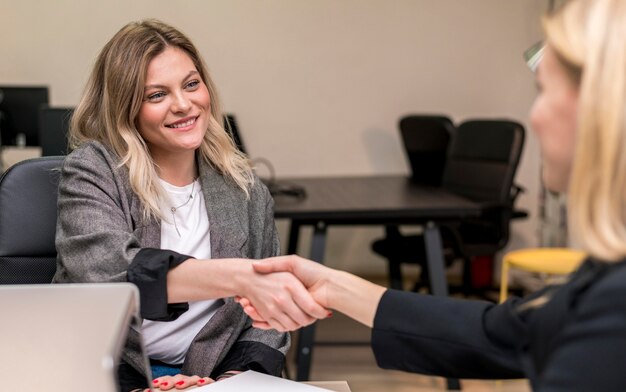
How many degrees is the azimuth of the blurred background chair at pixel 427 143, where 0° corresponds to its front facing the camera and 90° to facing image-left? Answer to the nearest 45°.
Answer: approximately 45°

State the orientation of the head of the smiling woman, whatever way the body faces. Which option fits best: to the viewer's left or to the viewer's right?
to the viewer's right

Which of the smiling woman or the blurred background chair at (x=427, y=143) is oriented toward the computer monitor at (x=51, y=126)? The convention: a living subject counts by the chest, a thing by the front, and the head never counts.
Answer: the blurred background chair

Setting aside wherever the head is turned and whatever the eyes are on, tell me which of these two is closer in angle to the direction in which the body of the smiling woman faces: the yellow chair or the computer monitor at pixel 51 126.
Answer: the yellow chair

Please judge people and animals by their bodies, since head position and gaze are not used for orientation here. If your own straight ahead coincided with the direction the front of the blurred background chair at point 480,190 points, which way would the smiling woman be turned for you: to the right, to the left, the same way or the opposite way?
to the left

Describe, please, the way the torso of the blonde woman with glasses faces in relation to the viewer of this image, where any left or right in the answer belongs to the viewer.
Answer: facing away from the viewer and to the left of the viewer

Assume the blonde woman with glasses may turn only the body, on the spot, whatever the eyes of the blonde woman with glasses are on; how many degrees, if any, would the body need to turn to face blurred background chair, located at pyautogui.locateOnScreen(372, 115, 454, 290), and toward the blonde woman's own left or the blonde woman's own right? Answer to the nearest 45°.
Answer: approximately 45° to the blonde woman's own right

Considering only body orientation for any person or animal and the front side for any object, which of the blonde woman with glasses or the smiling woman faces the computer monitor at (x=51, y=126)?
the blonde woman with glasses

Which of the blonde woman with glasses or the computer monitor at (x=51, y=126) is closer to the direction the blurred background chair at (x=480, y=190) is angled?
the computer monitor

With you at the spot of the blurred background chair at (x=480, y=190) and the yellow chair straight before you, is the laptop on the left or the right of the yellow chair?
right

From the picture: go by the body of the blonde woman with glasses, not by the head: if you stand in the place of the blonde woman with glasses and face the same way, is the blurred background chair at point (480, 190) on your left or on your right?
on your right

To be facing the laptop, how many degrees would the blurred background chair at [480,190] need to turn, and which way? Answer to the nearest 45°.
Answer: approximately 45° to its left

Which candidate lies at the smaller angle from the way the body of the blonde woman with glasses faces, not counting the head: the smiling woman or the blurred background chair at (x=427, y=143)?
the smiling woman
